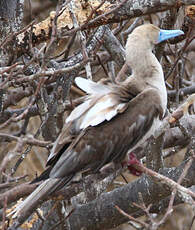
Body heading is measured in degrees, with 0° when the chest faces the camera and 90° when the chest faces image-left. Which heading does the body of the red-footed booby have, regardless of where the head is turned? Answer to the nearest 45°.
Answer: approximately 270°
